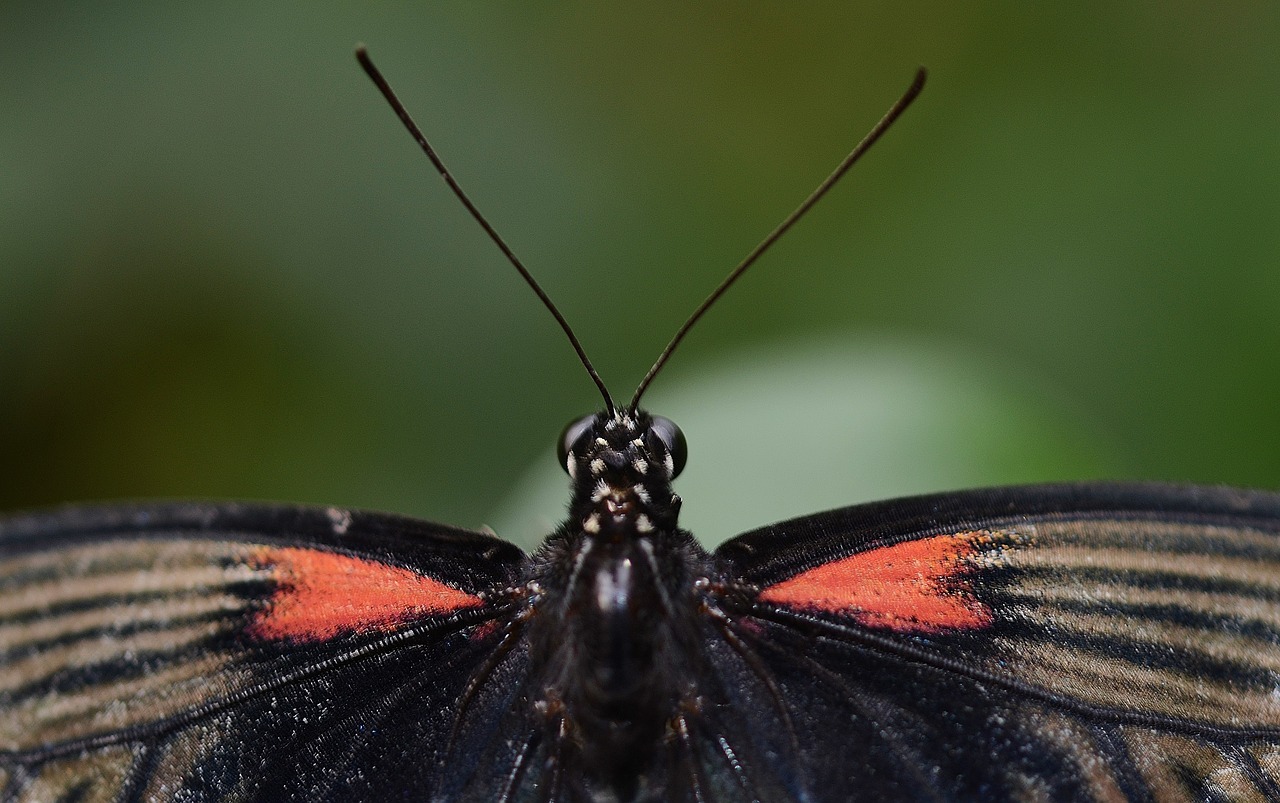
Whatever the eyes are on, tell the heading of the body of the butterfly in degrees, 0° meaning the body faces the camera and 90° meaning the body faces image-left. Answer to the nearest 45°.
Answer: approximately 180°
